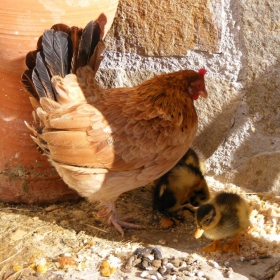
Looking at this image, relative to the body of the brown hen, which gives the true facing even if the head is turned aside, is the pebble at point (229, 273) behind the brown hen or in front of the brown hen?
in front

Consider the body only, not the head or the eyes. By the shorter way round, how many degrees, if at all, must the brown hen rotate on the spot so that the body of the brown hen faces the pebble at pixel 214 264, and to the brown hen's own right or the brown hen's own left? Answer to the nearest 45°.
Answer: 0° — it already faces it

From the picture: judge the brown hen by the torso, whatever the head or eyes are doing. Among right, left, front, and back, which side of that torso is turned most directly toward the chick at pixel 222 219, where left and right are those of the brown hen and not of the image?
front

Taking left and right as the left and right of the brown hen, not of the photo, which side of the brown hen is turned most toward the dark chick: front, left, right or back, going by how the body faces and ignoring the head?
front

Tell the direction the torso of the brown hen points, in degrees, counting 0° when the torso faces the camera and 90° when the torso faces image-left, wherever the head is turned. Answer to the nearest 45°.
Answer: approximately 270°

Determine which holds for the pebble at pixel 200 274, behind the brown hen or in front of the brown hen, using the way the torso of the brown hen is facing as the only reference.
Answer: in front
